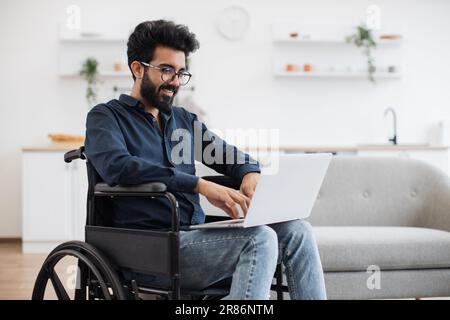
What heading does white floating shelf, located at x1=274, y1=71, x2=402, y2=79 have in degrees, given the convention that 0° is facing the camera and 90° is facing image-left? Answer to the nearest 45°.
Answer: approximately 0°

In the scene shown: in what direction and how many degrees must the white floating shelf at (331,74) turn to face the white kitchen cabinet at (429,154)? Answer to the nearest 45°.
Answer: approximately 45° to its left

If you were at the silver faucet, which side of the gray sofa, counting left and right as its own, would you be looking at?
back

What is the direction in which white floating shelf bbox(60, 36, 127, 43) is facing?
toward the camera

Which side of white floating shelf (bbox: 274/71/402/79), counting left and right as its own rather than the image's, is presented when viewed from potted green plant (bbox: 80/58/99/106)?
right

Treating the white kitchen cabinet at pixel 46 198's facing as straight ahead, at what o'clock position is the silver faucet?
The silver faucet is roughly at 9 o'clock from the white kitchen cabinet.

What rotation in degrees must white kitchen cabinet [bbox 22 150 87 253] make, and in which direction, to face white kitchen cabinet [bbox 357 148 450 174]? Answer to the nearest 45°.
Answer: approximately 90° to its left

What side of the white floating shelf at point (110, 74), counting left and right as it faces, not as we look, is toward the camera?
front

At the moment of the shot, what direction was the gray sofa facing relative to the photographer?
facing the viewer
